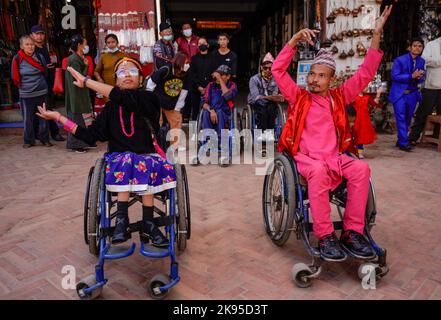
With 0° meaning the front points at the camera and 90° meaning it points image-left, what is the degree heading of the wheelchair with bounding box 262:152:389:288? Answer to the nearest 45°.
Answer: approximately 315°

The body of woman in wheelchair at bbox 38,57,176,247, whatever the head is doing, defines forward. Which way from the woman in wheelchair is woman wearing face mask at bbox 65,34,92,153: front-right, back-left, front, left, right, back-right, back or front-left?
back

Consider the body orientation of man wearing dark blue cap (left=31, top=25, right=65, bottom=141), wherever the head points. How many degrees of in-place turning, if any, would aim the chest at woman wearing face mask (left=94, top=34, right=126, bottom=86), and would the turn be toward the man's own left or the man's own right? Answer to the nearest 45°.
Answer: approximately 45° to the man's own left

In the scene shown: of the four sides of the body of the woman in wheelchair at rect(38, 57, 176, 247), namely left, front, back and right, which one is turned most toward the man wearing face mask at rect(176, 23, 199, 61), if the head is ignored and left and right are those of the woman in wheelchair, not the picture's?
back

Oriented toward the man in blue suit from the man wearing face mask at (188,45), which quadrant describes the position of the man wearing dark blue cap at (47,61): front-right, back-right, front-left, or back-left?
back-right

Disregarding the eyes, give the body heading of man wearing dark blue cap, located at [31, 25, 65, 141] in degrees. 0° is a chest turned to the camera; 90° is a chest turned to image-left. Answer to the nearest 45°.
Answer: approximately 0°

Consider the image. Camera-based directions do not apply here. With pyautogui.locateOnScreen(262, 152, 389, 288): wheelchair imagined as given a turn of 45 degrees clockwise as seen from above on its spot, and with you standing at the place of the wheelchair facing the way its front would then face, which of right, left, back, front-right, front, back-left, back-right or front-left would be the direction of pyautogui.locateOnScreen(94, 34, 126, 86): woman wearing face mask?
back-right
